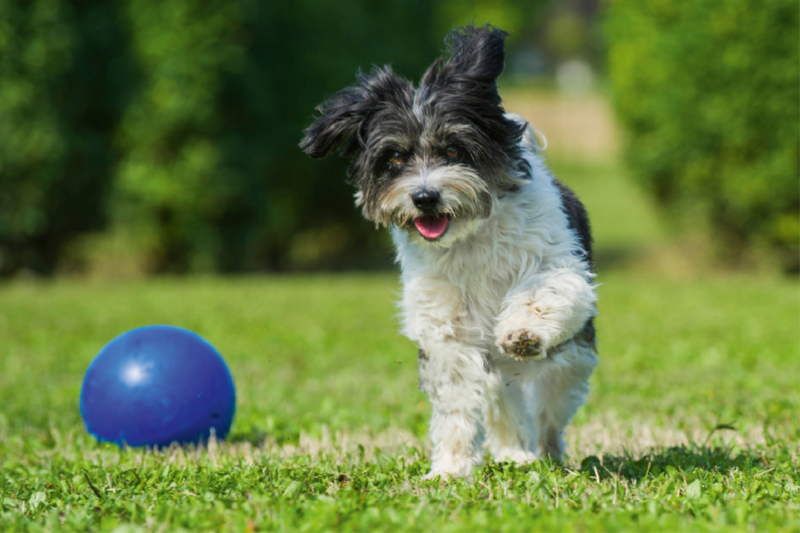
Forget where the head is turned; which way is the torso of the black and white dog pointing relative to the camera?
toward the camera

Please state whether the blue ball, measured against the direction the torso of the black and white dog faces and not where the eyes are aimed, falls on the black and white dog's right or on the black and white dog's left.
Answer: on the black and white dog's right
